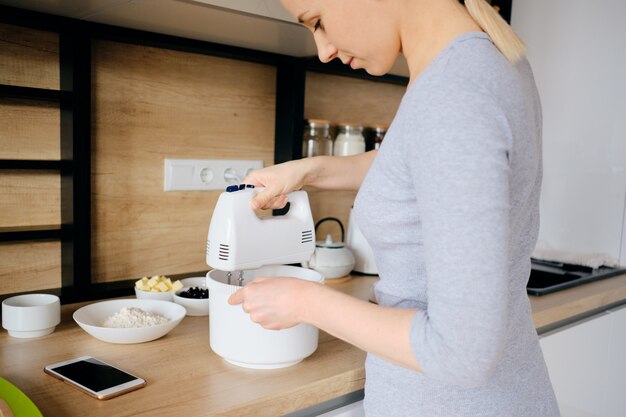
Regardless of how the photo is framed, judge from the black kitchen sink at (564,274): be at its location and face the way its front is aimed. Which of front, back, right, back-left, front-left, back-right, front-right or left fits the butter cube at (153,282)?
right

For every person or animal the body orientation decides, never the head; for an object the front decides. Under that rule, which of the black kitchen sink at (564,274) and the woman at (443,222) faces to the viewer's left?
the woman

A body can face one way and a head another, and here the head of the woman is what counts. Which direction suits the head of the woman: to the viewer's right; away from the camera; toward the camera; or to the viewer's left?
to the viewer's left

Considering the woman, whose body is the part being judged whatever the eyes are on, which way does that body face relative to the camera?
to the viewer's left

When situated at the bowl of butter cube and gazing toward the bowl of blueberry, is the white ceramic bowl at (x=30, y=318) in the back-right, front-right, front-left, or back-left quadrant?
back-right

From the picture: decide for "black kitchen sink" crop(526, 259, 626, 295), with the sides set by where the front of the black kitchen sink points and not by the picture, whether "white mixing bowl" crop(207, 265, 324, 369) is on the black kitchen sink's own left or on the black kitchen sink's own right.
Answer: on the black kitchen sink's own right

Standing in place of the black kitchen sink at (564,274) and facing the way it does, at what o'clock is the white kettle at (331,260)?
The white kettle is roughly at 3 o'clock from the black kitchen sink.
